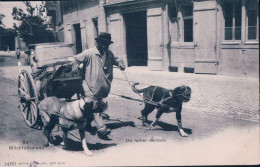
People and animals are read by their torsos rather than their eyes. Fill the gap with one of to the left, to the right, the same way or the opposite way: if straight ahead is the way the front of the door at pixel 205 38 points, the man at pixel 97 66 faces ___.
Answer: to the left

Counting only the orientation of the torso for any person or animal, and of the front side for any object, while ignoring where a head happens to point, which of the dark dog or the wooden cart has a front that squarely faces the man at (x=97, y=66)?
the wooden cart

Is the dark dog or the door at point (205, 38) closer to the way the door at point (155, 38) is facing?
the dark dog

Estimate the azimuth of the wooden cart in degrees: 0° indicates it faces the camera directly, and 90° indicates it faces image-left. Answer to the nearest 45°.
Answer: approximately 315°

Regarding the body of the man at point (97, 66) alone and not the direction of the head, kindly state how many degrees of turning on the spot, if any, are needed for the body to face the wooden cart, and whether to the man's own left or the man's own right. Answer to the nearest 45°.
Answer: approximately 180°

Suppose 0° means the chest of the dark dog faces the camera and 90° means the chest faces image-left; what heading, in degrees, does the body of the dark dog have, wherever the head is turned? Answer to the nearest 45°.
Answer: approximately 315°

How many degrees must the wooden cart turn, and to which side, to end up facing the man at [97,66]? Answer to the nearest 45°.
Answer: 0° — it already faces them
